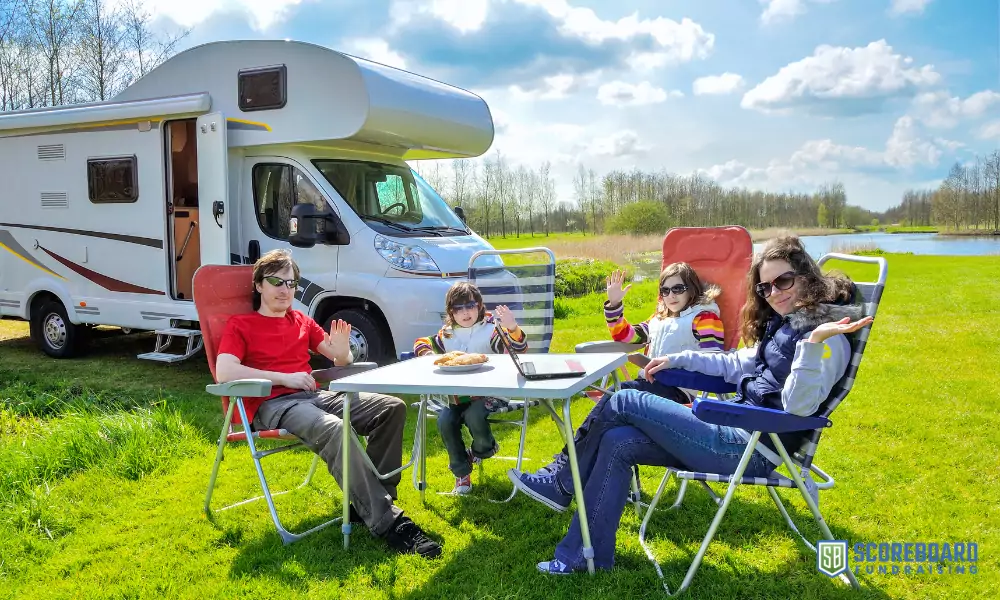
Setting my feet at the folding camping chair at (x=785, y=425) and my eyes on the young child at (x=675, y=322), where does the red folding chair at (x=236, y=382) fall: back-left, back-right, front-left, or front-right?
front-left

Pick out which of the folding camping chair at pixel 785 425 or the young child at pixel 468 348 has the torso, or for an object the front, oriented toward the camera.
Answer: the young child

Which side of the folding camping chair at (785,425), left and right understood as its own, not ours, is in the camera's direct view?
left

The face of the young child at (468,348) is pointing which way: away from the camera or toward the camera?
toward the camera

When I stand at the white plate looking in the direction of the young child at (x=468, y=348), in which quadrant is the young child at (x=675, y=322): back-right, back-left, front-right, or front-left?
front-right

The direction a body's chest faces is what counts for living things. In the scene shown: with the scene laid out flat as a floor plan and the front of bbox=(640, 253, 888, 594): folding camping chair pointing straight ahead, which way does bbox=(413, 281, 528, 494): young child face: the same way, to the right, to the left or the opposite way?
to the left

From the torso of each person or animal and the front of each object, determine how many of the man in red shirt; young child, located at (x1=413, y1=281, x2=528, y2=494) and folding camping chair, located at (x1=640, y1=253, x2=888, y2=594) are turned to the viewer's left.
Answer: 1

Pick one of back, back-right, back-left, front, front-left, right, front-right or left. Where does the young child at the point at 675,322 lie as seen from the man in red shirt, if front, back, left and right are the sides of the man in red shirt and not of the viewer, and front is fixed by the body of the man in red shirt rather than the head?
front-left

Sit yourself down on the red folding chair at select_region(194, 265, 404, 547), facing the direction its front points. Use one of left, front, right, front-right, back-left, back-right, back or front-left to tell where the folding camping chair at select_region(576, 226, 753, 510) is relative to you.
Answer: front-left

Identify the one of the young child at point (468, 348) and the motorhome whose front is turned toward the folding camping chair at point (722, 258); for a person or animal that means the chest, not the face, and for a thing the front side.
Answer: the motorhome

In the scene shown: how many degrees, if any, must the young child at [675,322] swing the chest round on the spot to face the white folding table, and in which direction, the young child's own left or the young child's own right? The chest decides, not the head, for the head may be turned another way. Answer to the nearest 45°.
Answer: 0° — they already face it

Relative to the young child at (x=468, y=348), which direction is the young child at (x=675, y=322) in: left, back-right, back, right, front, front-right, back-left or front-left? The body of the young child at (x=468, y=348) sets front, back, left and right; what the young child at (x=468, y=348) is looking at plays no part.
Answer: left

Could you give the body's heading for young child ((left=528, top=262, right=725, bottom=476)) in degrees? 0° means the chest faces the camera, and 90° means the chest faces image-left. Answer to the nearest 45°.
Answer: approximately 45°

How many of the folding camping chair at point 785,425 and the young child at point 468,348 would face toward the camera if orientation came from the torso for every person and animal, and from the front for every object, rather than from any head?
1

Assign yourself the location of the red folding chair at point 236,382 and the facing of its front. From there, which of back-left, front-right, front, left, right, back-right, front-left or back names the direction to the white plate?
front

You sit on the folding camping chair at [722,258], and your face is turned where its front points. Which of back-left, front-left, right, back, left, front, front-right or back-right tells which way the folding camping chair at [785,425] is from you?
front-left

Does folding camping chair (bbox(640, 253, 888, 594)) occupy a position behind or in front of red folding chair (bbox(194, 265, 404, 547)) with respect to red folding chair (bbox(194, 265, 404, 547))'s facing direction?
in front

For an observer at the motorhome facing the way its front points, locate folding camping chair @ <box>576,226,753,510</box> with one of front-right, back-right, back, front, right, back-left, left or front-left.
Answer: front

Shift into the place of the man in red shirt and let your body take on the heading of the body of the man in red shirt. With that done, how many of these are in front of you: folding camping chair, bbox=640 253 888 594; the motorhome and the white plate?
2
